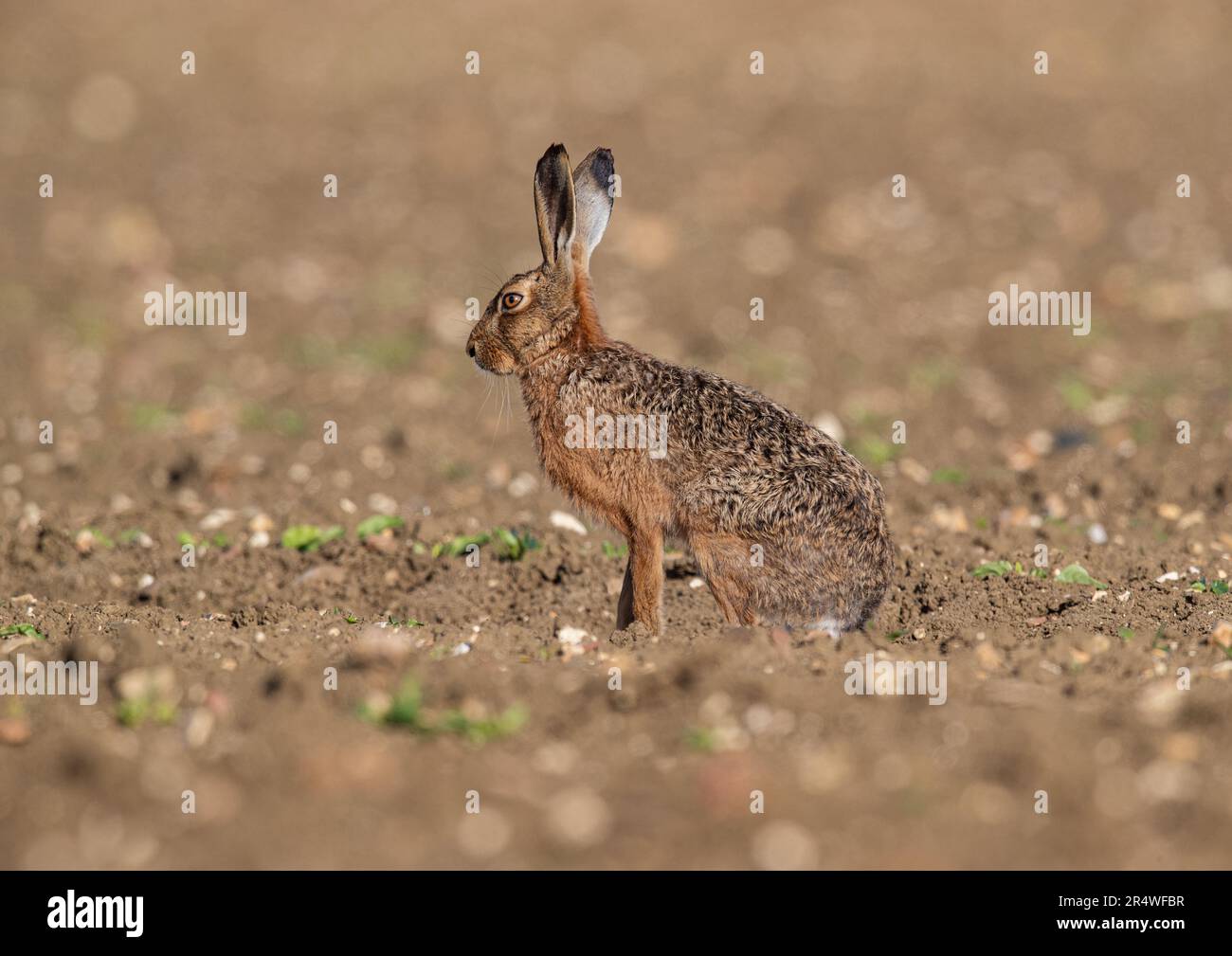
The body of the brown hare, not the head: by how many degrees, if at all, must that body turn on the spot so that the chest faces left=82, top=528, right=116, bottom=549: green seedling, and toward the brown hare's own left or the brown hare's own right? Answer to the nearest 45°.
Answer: approximately 45° to the brown hare's own right

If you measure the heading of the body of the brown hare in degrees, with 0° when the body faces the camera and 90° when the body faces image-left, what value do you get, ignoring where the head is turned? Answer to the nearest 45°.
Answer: approximately 90°

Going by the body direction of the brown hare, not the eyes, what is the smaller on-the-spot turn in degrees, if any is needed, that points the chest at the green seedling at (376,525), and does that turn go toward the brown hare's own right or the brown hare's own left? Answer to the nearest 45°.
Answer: approximately 45° to the brown hare's own right

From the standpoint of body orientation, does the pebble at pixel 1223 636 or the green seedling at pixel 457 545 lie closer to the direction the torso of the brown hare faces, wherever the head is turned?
the green seedling

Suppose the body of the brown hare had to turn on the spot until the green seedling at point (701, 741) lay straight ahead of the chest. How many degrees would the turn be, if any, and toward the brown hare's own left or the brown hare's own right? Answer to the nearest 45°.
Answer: approximately 90° to the brown hare's own left

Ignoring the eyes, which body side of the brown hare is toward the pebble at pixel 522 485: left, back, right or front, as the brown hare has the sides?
right
